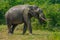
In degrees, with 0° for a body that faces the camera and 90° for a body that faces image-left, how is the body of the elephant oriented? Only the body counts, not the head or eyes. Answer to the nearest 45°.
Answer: approximately 270°
